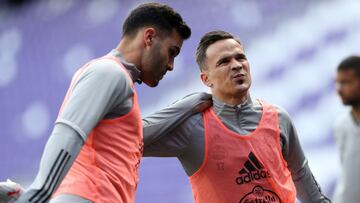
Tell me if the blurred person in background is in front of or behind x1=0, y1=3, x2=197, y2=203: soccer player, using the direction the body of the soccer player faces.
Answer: in front

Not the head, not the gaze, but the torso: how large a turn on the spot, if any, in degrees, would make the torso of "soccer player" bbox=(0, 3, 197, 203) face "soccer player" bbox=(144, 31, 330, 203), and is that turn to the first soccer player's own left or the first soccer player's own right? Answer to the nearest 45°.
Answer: approximately 45° to the first soccer player's own left

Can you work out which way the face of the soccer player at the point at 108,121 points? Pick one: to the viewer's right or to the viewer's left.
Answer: to the viewer's right

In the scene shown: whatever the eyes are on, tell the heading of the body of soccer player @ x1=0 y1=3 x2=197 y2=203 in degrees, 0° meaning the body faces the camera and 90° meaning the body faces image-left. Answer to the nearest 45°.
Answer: approximately 270°

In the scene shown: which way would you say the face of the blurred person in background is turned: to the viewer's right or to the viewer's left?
to the viewer's left
